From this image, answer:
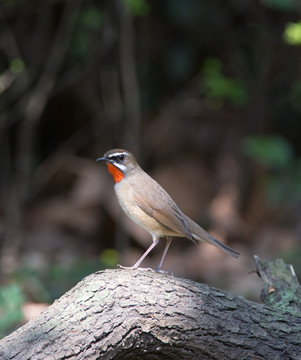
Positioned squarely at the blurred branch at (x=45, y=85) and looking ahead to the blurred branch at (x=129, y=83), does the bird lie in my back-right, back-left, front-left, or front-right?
front-right

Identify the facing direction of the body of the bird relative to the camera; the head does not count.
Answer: to the viewer's left

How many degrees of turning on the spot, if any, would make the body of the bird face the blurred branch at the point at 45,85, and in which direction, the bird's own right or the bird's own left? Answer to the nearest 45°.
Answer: approximately 45° to the bird's own right
